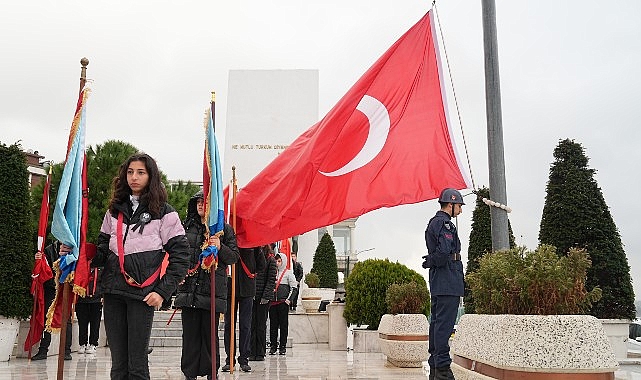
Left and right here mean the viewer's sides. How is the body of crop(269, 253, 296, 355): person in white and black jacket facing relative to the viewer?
facing the viewer and to the left of the viewer

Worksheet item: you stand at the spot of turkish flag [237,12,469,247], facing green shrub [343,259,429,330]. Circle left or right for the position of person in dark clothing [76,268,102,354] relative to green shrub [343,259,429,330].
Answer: left

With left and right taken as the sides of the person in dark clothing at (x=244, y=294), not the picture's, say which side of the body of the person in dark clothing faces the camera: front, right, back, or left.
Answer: front

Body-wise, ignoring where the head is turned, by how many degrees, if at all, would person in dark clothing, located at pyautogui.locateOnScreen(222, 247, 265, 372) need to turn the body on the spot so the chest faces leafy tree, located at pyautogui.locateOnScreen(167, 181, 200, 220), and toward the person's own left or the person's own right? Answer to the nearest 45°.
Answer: approximately 180°

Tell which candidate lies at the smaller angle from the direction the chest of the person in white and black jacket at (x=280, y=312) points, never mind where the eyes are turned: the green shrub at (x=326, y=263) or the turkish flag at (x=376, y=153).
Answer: the turkish flag

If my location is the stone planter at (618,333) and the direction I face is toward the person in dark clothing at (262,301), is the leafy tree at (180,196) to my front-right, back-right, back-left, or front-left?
front-right

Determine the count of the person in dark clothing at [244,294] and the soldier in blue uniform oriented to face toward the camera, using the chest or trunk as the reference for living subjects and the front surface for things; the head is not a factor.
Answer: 1

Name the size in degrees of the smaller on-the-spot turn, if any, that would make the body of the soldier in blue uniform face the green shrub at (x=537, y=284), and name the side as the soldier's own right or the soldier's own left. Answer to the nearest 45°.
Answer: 0° — they already face it

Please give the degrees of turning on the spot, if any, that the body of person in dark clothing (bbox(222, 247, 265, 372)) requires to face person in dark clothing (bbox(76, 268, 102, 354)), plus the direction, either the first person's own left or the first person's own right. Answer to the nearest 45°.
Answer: approximately 135° to the first person's own right

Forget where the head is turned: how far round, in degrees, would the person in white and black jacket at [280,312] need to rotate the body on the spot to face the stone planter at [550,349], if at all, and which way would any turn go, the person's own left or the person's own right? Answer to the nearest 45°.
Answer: approximately 45° to the person's own left
